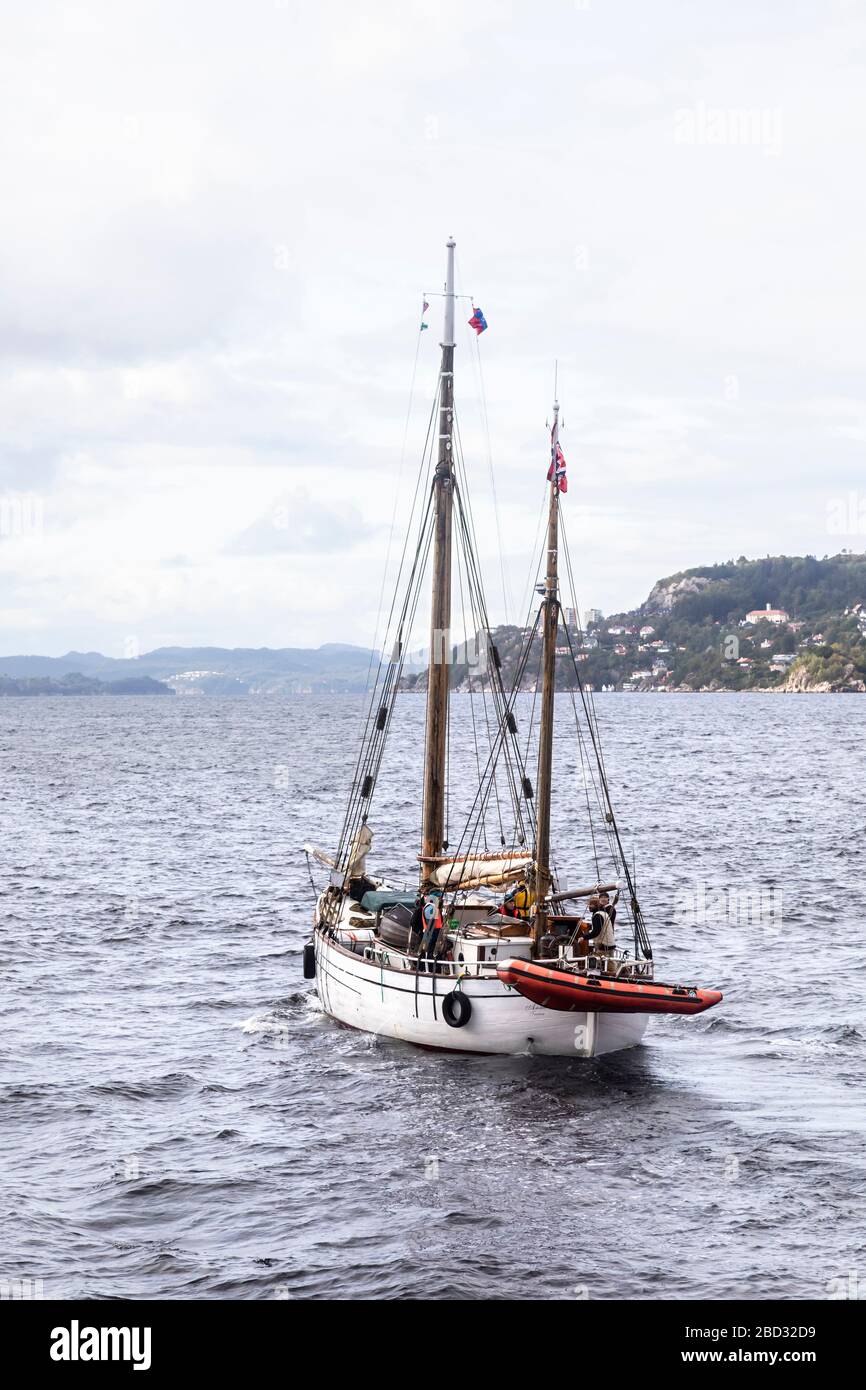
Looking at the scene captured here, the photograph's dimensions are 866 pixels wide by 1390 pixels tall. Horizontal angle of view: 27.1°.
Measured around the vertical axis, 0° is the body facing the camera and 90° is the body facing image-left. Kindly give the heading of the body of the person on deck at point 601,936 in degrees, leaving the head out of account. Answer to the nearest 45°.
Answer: approximately 135°

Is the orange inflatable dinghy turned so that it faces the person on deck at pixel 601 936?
no

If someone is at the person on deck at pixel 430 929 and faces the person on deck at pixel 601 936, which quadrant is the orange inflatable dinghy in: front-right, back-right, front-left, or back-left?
front-right

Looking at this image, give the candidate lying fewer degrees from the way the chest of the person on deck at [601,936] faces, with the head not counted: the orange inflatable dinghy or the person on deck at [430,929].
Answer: the person on deck

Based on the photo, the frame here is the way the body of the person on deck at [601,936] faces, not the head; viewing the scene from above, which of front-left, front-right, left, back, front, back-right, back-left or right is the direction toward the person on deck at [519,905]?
front

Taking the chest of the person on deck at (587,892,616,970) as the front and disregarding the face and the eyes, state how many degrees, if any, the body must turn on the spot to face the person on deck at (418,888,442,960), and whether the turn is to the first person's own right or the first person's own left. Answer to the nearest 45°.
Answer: approximately 45° to the first person's own left

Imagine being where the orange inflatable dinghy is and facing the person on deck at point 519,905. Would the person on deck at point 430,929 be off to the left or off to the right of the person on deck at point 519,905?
left
